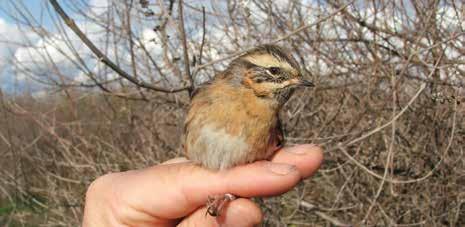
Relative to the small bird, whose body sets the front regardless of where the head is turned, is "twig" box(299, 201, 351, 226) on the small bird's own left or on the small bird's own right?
on the small bird's own left

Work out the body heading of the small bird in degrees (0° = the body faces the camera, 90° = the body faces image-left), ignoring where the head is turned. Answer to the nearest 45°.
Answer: approximately 315°
